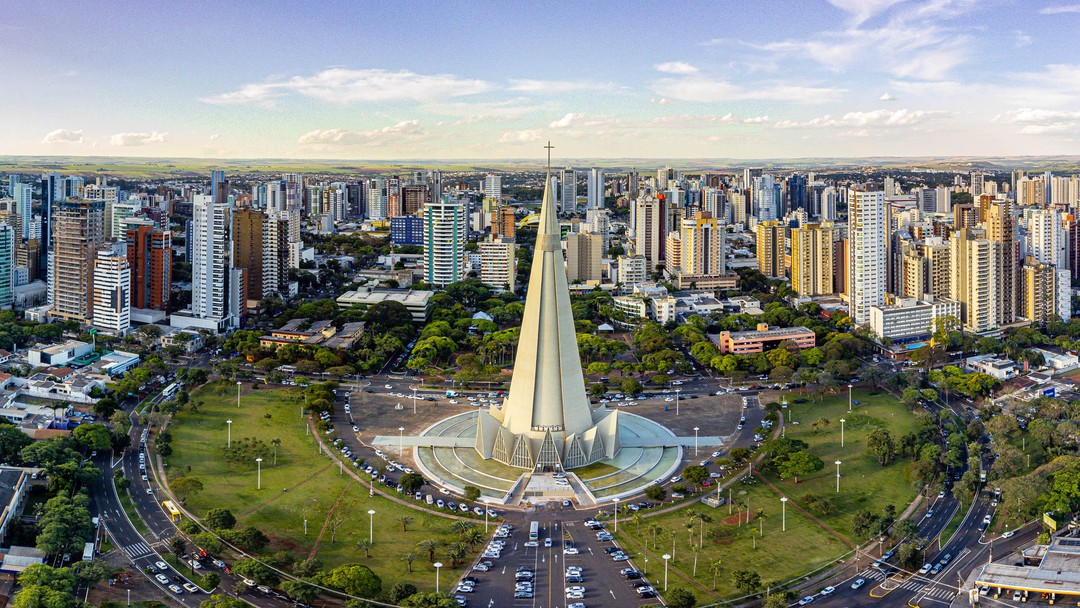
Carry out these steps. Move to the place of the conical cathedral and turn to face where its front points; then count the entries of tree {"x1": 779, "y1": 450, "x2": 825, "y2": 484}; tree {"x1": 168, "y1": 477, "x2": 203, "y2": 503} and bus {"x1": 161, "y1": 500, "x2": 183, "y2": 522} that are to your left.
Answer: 1

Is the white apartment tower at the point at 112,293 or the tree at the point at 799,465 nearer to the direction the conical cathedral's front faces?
the tree

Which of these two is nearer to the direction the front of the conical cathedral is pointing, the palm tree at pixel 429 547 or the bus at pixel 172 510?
the palm tree

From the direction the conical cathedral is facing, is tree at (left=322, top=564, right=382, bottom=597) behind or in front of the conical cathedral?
in front

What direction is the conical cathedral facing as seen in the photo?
toward the camera

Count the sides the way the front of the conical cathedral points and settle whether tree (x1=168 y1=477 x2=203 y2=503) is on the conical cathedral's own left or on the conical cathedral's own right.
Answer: on the conical cathedral's own right

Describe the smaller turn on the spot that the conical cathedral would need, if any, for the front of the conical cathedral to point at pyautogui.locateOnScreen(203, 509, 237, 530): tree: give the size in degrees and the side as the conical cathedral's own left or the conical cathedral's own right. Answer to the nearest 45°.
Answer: approximately 45° to the conical cathedral's own right

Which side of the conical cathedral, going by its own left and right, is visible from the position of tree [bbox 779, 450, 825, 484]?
left

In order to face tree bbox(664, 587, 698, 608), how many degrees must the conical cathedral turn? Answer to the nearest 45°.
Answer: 0° — it already faces it

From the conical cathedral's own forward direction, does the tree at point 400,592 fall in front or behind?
in front
